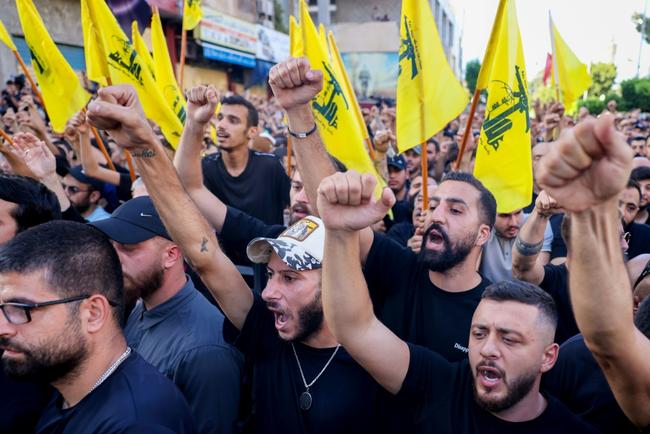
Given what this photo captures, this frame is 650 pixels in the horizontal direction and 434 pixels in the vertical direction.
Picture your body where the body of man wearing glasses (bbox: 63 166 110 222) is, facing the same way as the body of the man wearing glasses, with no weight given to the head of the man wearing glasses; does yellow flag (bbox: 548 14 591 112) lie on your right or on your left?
on your left

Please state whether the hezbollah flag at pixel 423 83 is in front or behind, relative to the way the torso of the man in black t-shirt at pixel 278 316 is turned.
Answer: behind

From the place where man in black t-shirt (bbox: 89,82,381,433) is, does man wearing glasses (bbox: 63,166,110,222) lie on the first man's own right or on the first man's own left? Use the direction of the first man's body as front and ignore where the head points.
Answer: on the first man's own right

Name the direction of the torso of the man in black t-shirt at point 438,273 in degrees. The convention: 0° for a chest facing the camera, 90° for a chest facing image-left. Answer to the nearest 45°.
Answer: approximately 45°

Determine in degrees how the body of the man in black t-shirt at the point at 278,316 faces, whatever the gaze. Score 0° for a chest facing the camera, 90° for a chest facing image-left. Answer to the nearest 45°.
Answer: approximately 45°

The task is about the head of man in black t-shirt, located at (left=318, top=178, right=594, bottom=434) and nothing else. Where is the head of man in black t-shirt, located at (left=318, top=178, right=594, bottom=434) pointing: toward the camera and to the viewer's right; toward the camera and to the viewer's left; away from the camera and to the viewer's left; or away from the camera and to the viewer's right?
toward the camera and to the viewer's left

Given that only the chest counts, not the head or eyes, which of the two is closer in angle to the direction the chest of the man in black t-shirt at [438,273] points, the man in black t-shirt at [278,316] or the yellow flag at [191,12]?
the man in black t-shirt

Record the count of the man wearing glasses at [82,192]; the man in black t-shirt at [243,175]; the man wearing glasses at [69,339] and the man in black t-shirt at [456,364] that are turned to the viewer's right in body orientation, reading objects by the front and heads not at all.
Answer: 0

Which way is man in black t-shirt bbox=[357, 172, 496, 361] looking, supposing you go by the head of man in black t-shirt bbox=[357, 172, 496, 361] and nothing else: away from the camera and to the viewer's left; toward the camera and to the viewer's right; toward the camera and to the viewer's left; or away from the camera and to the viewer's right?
toward the camera and to the viewer's left

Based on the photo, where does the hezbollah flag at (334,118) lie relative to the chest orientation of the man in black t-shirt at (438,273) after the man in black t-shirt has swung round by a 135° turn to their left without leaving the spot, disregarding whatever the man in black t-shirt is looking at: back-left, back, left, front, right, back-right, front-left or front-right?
back-left

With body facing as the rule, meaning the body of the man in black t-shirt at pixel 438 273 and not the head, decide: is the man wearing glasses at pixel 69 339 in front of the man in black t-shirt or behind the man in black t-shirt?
in front

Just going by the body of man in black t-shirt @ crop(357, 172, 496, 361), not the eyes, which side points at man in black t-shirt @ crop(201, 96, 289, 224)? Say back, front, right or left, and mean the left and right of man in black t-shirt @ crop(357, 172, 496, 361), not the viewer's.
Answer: right

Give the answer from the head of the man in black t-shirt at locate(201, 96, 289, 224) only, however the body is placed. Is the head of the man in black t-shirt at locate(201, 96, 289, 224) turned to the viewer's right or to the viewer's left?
to the viewer's left

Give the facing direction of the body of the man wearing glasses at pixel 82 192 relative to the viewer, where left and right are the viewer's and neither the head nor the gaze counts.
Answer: facing the viewer and to the left of the viewer

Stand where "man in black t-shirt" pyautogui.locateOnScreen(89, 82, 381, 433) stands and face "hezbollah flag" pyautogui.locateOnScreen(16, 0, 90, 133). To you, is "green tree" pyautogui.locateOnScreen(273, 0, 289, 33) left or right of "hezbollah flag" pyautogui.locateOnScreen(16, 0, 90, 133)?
right
